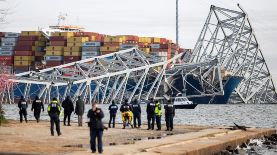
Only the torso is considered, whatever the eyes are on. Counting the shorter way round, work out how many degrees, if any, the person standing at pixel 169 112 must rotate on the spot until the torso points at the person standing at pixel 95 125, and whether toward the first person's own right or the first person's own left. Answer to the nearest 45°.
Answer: approximately 180°

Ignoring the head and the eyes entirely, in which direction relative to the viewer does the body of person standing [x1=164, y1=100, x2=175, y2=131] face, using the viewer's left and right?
facing away from the viewer

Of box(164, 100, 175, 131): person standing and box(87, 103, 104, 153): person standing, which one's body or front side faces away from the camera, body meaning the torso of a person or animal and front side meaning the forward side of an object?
box(164, 100, 175, 131): person standing

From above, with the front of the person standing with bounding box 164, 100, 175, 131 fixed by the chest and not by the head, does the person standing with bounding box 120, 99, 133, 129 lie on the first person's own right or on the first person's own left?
on the first person's own left

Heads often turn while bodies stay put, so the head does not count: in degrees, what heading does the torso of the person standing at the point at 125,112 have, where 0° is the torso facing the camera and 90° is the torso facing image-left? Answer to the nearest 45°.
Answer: approximately 180°

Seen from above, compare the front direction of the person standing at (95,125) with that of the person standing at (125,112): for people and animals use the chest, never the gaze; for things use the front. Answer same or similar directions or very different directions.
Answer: very different directions

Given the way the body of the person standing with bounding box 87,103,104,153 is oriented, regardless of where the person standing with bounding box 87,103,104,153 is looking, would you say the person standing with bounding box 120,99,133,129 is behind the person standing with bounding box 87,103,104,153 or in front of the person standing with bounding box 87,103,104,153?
behind

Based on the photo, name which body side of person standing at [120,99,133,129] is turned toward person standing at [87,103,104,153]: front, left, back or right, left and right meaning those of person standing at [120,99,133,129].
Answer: back
